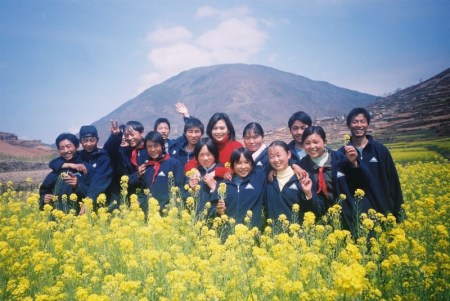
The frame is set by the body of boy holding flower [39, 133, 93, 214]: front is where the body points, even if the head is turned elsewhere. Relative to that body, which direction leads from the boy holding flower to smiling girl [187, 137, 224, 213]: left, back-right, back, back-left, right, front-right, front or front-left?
front-left

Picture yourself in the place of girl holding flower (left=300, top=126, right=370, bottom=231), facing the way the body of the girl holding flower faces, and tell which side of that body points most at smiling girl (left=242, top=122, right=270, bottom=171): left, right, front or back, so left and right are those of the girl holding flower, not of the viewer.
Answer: right

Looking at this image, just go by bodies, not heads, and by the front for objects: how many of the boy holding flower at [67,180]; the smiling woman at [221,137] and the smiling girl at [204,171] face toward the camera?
3

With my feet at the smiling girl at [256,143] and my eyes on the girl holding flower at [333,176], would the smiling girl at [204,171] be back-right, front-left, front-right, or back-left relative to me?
back-right

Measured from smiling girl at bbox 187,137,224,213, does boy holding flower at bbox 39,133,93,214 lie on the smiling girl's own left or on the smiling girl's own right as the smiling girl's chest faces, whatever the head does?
on the smiling girl's own right

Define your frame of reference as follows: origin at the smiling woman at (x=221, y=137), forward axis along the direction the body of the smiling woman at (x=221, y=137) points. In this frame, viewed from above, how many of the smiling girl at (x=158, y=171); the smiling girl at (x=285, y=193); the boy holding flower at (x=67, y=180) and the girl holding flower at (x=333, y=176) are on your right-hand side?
2

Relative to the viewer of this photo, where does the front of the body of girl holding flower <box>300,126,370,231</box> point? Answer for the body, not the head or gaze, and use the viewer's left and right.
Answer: facing the viewer and to the left of the viewer

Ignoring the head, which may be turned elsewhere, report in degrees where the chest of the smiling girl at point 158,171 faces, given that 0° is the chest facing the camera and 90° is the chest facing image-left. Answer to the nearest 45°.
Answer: approximately 0°

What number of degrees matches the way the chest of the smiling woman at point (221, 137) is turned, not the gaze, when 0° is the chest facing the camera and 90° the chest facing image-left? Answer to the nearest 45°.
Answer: approximately 0°

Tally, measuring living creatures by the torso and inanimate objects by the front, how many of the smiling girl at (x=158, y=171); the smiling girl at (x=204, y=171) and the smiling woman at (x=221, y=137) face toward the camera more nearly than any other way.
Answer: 3
